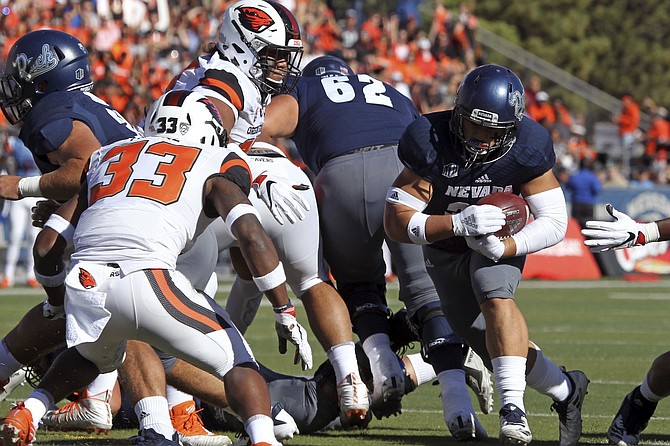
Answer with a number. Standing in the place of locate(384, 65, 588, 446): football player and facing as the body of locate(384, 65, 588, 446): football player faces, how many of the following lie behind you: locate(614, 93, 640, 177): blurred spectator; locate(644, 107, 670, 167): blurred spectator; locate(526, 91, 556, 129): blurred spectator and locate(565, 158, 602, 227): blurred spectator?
4

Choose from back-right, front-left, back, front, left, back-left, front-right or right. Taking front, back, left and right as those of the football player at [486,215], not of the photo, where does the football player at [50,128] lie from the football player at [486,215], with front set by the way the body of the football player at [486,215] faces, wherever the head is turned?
right

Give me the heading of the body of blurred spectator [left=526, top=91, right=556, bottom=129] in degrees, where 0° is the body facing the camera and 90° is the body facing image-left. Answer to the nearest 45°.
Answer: approximately 0°

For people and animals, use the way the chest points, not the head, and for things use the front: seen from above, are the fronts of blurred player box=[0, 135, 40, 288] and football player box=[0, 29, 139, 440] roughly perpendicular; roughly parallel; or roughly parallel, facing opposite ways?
roughly perpendicular

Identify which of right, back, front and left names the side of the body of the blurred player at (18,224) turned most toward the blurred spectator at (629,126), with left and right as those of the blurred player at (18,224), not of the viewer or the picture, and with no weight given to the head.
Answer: left

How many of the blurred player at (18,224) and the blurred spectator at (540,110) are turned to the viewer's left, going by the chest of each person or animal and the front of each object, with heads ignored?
0

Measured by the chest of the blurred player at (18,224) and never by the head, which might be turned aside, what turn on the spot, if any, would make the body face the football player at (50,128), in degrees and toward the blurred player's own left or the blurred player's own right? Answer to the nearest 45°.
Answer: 0° — they already face them

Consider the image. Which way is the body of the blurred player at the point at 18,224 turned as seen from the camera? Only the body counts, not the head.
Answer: toward the camera

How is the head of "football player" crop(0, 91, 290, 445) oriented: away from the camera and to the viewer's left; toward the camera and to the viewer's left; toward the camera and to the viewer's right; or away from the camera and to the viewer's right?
away from the camera and to the viewer's right

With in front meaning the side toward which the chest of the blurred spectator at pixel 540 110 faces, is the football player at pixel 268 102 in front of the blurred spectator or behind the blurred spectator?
in front
